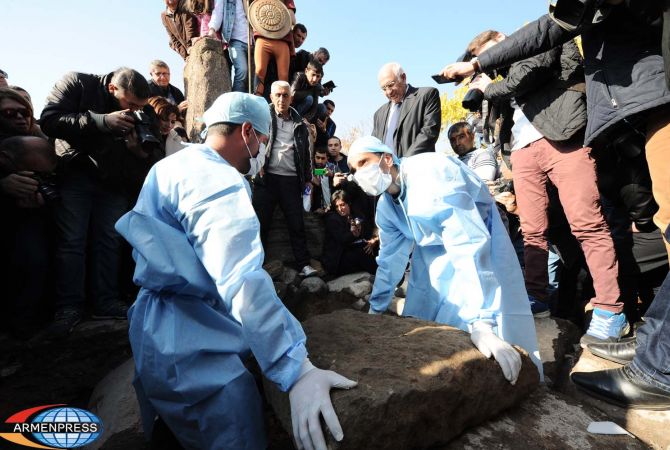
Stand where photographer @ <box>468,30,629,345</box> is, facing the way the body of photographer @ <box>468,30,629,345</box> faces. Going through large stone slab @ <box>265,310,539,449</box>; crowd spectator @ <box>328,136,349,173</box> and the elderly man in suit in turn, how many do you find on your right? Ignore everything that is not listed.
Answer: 2

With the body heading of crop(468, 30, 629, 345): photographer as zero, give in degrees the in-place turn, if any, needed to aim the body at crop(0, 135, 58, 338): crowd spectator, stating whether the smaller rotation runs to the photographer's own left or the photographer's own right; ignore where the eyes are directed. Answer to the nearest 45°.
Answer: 0° — they already face them

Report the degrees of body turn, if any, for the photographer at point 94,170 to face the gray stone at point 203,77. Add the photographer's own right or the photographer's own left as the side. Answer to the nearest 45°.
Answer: approximately 90° to the photographer's own left

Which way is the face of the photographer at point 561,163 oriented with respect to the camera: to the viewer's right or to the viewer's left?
to the viewer's left

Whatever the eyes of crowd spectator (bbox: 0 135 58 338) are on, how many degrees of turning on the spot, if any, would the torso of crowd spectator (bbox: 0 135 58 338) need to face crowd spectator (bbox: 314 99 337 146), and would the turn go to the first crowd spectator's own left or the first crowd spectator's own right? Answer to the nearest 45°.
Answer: approximately 45° to the first crowd spectator's own left

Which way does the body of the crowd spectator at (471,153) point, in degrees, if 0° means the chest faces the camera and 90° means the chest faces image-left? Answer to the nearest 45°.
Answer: approximately 45°

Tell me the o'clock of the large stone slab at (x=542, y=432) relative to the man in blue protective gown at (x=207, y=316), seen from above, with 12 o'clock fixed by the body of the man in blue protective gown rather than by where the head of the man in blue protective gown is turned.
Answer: The large stone slab is roughly at 2 o'clock from the man in blue protective gown.

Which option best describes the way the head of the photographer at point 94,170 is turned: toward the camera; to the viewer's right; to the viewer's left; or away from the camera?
to the viewer's right

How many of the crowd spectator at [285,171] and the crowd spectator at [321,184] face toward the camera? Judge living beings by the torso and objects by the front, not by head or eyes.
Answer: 2

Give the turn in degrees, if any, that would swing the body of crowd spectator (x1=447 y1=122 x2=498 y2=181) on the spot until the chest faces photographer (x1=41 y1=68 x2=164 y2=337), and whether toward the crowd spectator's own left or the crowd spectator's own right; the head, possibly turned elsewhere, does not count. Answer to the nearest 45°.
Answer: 0° — they already face them

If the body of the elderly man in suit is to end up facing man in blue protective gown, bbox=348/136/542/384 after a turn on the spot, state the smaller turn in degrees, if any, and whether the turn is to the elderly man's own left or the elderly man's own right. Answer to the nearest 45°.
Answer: approximately 45° to the elderly man's own left

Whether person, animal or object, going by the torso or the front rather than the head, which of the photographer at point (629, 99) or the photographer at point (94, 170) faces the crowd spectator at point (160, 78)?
the photographer at point (629, 99)

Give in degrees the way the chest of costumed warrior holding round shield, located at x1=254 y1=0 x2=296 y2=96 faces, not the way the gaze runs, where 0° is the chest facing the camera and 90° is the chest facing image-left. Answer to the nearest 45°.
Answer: approximately 0°
